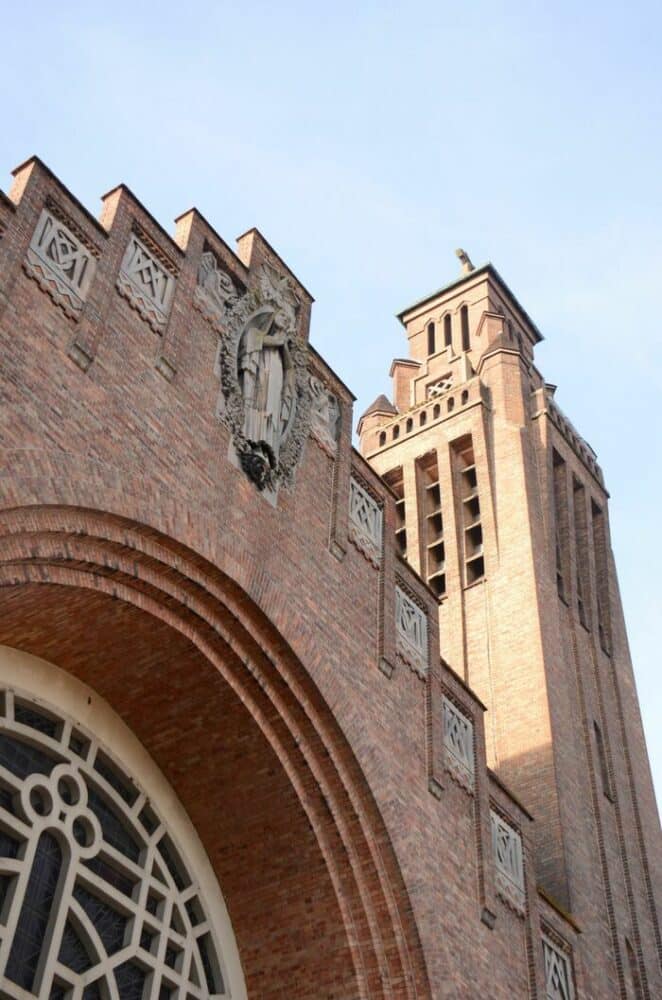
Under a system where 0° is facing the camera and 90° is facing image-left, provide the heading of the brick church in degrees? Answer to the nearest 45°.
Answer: approximately 315°
